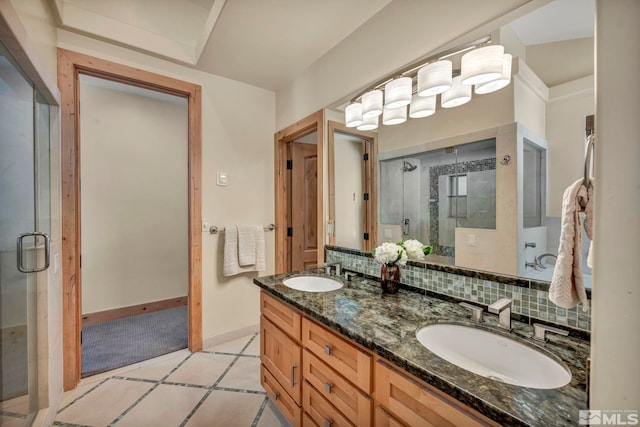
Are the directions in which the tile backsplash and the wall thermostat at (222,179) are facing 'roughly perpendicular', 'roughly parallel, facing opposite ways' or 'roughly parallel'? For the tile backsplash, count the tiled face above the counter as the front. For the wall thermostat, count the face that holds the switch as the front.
roughly perpendicular

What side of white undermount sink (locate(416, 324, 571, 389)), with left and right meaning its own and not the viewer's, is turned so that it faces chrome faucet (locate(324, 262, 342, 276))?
right

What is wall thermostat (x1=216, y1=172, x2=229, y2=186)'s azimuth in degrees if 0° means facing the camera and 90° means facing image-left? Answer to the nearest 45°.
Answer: approximately 0°

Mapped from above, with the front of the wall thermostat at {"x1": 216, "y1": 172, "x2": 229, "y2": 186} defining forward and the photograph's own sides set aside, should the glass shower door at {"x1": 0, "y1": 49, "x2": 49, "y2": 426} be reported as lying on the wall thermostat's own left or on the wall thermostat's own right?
on the wall thermostat's own right

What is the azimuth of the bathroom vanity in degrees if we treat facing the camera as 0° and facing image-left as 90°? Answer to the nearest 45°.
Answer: approximately 45°

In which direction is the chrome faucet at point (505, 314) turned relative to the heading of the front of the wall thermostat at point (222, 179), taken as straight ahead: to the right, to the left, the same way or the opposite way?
to the right

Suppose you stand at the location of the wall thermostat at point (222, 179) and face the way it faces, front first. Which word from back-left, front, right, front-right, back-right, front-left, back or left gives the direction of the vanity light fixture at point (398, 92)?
front-left

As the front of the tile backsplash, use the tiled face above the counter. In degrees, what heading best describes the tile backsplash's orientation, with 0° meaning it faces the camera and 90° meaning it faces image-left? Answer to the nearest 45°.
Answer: approximately 45°

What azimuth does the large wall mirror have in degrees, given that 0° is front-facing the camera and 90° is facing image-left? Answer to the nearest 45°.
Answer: approximately 45°

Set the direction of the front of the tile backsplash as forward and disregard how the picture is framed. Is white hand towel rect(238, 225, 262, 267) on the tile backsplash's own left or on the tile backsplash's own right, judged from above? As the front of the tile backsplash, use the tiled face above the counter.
on the tile backsplash's own right
